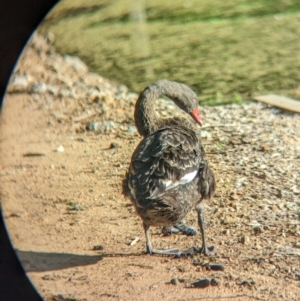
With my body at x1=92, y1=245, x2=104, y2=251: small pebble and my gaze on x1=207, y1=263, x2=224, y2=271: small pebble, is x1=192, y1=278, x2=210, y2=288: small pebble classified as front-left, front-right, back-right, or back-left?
front-right

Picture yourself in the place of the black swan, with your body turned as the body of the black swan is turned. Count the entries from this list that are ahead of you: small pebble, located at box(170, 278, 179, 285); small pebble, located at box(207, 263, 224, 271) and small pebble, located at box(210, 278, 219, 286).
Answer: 0

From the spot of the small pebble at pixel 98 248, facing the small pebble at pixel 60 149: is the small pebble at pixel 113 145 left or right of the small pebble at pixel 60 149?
right

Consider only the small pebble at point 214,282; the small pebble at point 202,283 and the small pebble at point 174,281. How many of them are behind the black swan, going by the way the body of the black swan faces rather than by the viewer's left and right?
3

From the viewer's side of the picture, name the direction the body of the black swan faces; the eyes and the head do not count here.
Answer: away from the camera

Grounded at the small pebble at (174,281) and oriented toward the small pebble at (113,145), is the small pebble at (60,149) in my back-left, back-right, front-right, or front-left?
front-left

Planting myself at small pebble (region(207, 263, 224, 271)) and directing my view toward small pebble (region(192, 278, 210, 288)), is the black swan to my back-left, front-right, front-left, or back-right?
back-right

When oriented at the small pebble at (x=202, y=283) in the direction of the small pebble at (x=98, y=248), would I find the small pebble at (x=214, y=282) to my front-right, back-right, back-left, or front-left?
back-right

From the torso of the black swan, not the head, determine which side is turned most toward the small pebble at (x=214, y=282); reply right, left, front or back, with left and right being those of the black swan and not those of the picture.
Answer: back

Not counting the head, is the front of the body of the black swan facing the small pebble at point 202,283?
no

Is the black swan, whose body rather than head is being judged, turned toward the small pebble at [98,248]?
no

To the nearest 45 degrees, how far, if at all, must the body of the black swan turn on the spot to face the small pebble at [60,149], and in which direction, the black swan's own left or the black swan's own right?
approximately 45° to the black swan's own left

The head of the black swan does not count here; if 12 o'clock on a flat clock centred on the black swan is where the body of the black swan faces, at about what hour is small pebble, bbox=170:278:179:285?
The small pebble is roughly at 6 o'clock from the black swan.

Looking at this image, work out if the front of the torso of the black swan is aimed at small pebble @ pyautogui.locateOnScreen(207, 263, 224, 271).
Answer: no
